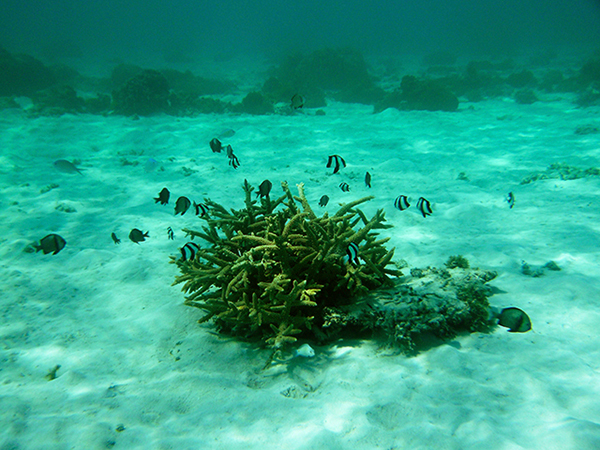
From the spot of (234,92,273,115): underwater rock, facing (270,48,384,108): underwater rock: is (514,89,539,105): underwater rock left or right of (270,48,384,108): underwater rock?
right

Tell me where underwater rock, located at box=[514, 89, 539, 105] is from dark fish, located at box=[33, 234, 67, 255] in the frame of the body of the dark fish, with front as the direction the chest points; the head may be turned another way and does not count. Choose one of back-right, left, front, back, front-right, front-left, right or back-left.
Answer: front

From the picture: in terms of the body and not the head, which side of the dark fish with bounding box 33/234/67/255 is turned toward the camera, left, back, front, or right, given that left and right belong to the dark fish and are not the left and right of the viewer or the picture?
right

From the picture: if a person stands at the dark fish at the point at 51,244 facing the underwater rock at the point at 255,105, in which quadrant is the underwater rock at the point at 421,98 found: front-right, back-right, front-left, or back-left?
front-right

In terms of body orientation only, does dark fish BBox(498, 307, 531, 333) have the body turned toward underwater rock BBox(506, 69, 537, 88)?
no

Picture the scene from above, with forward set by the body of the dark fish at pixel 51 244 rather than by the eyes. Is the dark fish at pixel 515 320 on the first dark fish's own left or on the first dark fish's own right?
on the first dark fish's own right
